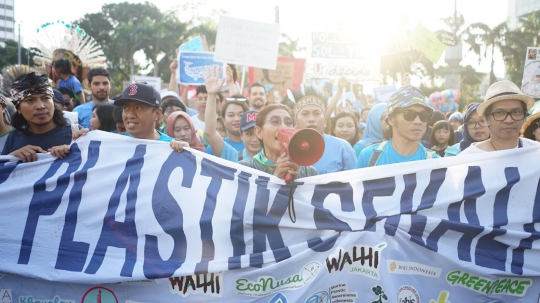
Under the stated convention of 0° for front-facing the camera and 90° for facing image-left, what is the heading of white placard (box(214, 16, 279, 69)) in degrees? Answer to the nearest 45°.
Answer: approximately 0°

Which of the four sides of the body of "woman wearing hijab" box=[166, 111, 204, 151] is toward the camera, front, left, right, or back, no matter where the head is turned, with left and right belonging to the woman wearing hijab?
front

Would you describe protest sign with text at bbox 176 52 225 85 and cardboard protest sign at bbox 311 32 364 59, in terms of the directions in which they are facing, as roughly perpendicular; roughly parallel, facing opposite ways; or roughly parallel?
roughly parallel

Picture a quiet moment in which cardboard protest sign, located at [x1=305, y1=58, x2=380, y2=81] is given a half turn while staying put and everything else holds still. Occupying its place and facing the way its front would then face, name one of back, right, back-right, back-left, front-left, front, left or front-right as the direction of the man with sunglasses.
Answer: back

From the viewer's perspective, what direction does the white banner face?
toward the camera

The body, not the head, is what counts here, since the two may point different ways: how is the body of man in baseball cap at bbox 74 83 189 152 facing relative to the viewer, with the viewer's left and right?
facing the viewer and to the left of the viewer

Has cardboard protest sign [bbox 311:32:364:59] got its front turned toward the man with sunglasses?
yes

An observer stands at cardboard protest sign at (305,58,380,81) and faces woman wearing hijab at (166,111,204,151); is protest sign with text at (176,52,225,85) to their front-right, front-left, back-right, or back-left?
front-right

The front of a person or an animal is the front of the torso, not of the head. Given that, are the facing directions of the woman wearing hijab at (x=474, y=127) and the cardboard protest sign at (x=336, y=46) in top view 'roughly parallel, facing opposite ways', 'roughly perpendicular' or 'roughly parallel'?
roughly parallel

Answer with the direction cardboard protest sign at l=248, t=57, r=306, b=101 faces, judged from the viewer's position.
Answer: facing the viewer

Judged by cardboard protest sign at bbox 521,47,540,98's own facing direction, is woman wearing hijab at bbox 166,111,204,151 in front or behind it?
in front
